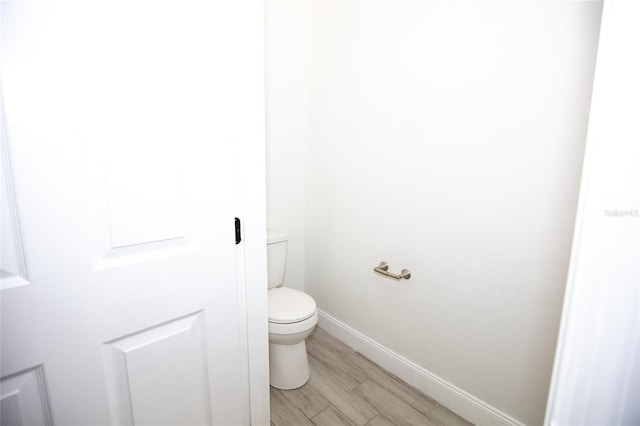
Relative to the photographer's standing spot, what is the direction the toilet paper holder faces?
facing the viewer and to the left of the viewer

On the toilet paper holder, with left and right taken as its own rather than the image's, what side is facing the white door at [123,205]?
front

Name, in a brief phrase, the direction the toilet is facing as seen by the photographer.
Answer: facing the viewer and to the right of the viewer

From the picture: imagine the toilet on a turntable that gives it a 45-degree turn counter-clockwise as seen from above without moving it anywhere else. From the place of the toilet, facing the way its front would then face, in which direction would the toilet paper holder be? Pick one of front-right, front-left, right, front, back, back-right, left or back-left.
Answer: front
